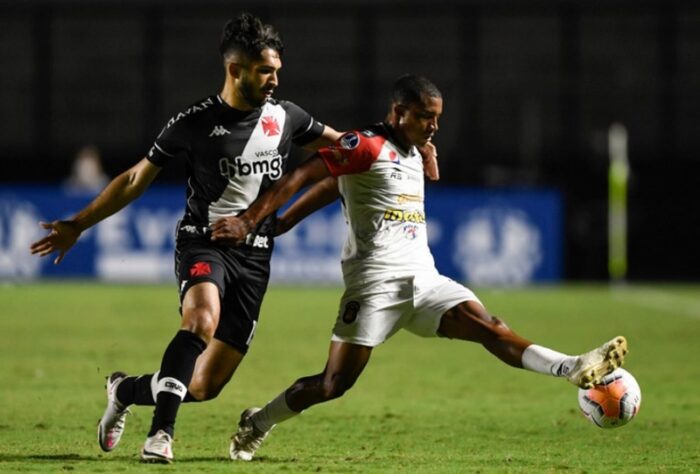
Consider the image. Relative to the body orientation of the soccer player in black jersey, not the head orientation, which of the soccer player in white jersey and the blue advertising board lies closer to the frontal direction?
the soccer player in white jersey

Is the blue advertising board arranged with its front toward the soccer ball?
yes

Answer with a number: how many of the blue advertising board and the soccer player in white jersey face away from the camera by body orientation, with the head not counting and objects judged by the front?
0

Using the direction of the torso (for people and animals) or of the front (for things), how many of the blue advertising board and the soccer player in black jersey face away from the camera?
0

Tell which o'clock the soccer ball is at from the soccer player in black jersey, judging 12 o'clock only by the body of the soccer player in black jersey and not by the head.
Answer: The soccer ball is roughly at 11 o'clock from the soccer player in black jersey.

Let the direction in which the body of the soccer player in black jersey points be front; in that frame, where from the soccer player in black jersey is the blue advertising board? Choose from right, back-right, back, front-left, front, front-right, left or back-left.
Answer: back-left

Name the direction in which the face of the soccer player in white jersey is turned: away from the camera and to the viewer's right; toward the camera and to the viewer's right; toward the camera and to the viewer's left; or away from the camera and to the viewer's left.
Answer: toward the camera and to the viewer's right

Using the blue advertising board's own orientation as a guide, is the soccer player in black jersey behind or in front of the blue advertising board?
in front

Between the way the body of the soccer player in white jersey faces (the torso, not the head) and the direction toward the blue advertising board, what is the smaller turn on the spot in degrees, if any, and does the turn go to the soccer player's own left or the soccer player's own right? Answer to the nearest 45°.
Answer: approximately 135° to the soccer player's own left

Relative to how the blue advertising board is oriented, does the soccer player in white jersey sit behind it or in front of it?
in front
